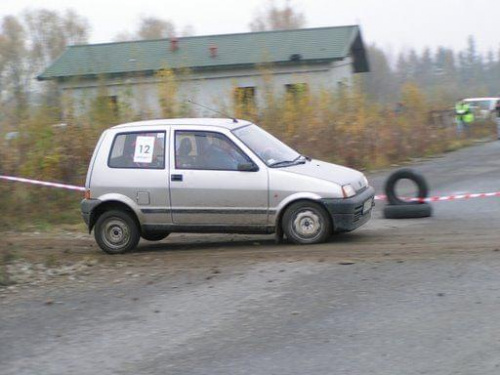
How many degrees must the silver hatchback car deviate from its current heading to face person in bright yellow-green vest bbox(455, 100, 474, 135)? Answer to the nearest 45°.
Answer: approximately 45° to its left

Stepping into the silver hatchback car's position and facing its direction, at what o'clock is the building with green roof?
The building with green roof is roughly at 9 o'clock from the silver hatchback car.

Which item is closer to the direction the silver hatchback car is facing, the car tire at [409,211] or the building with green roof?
the car tire

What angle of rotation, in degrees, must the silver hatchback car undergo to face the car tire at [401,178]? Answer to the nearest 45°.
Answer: approximately 45° to its left

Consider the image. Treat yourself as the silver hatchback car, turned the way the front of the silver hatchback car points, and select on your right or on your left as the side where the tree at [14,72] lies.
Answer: on your left

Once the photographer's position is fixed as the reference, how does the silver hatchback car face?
facing to the right of the viewer

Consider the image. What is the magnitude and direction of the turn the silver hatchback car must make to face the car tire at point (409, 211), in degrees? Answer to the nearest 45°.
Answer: approximately 45° to its left

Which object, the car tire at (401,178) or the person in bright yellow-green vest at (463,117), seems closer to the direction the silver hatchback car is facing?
the car tire
